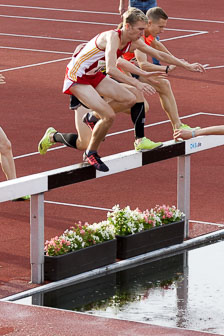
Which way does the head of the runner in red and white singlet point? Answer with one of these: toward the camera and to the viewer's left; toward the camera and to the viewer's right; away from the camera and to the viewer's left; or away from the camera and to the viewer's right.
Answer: toward the camera and to the viewer's right

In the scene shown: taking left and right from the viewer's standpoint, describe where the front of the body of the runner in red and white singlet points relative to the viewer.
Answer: facing the viewer and to the right of the viewer
